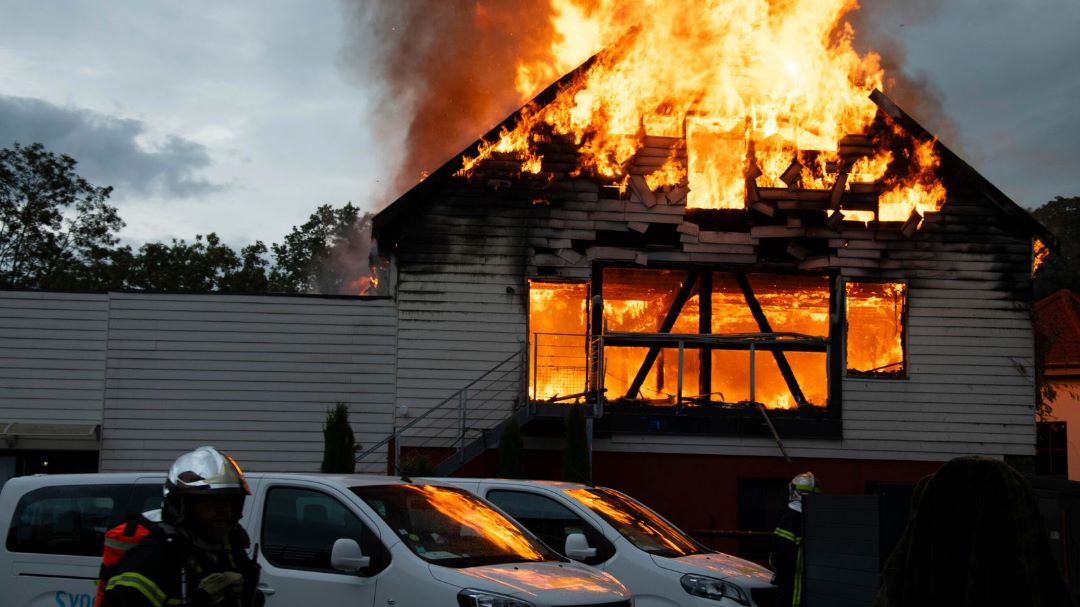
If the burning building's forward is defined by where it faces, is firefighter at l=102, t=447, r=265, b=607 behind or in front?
in front

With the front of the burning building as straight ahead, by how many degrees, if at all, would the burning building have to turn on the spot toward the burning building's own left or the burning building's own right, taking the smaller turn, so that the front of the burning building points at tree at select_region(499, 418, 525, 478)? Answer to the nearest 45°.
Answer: approximately 45° to the burning building's own right

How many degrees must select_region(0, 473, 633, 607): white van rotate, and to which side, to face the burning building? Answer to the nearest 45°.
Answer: approximately 90° to its left

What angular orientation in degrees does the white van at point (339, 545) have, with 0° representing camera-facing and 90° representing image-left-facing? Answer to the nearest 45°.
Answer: approximately 315°

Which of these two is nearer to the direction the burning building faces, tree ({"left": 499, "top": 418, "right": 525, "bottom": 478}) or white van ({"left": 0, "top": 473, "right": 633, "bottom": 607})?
the white van

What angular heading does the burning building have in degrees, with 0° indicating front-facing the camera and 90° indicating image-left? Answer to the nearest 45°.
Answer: approximately 0°

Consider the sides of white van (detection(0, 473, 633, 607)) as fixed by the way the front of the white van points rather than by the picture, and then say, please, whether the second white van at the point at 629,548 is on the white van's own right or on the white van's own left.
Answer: on the white van's own left

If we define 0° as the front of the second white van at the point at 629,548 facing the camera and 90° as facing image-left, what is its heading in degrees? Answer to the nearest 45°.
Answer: approximately 315°

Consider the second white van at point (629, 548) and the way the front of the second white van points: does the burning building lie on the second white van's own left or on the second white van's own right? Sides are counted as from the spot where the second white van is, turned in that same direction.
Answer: on the second white van's own left

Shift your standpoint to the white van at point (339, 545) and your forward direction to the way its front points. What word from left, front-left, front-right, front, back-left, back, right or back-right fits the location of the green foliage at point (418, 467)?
back-left

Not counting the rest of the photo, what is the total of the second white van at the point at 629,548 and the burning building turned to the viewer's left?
0
